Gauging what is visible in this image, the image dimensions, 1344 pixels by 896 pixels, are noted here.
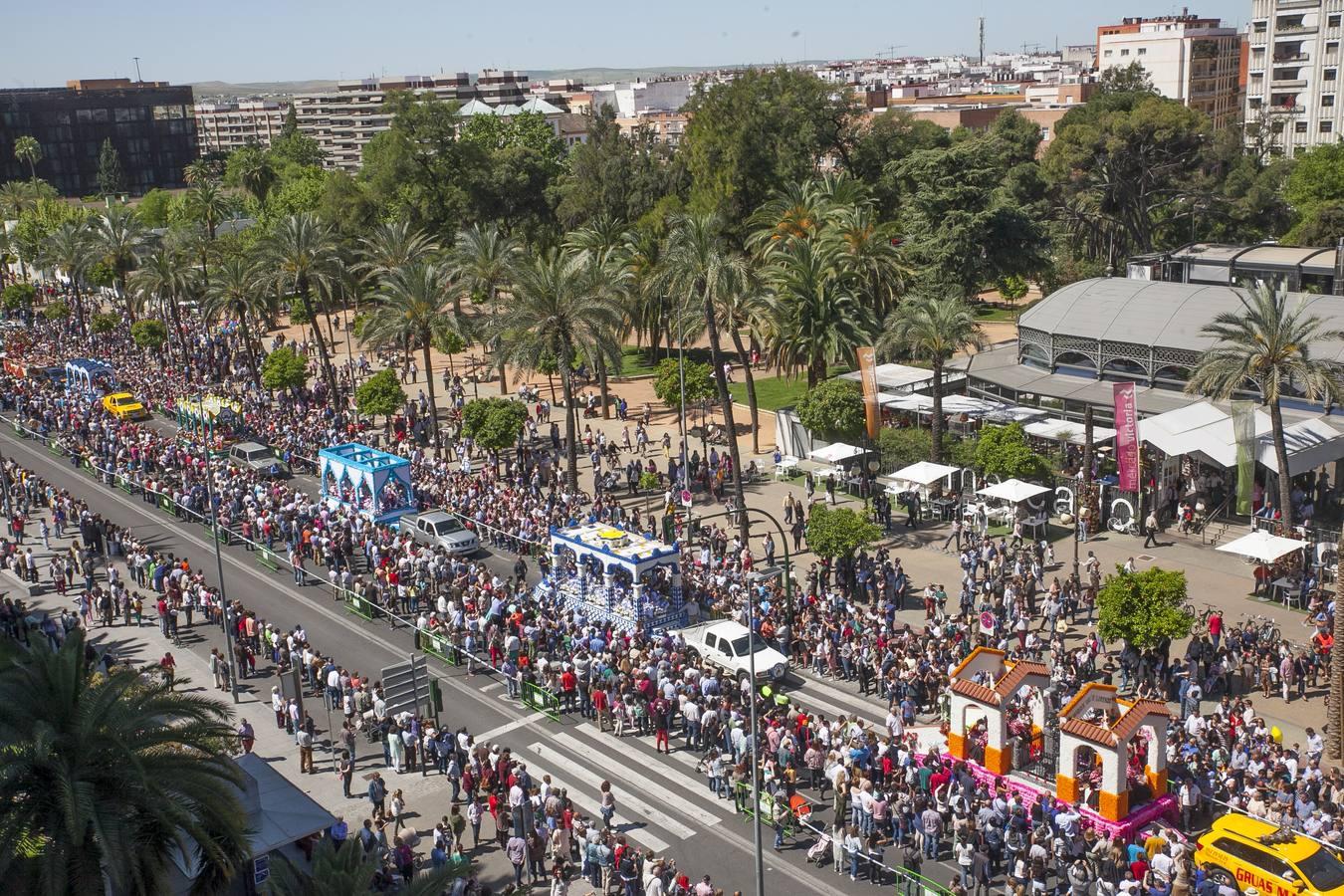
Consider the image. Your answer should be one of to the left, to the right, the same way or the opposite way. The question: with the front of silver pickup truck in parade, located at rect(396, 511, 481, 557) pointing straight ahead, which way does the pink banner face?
to the right

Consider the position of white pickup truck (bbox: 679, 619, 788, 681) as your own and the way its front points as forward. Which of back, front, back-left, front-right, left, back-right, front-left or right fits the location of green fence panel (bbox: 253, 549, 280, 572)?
back

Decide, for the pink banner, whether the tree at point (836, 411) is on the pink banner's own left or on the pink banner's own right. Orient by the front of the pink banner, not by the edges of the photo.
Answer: on the pink banner's own right

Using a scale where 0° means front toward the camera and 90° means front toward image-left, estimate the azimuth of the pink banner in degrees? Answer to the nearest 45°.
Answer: approximately 0°

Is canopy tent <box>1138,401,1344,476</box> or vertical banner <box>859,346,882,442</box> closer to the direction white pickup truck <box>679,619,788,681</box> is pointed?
the canopy tent

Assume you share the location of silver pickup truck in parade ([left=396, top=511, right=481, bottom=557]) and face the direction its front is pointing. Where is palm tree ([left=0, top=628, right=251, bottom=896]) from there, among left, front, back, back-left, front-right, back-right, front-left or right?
front-right

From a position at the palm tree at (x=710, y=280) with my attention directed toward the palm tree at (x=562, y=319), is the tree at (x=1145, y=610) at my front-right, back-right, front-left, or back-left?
back-left

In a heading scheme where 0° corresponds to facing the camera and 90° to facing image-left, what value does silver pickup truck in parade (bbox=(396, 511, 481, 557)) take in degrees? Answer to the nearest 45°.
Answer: approximately 315°

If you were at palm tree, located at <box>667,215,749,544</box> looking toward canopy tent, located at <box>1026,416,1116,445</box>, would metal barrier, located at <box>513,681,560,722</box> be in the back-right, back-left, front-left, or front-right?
back-right

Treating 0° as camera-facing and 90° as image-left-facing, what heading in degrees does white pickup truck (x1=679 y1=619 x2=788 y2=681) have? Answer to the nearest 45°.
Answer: approximately 315°

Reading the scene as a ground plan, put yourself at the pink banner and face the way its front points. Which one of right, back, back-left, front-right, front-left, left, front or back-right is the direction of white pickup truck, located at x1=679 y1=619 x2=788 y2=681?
front-right
